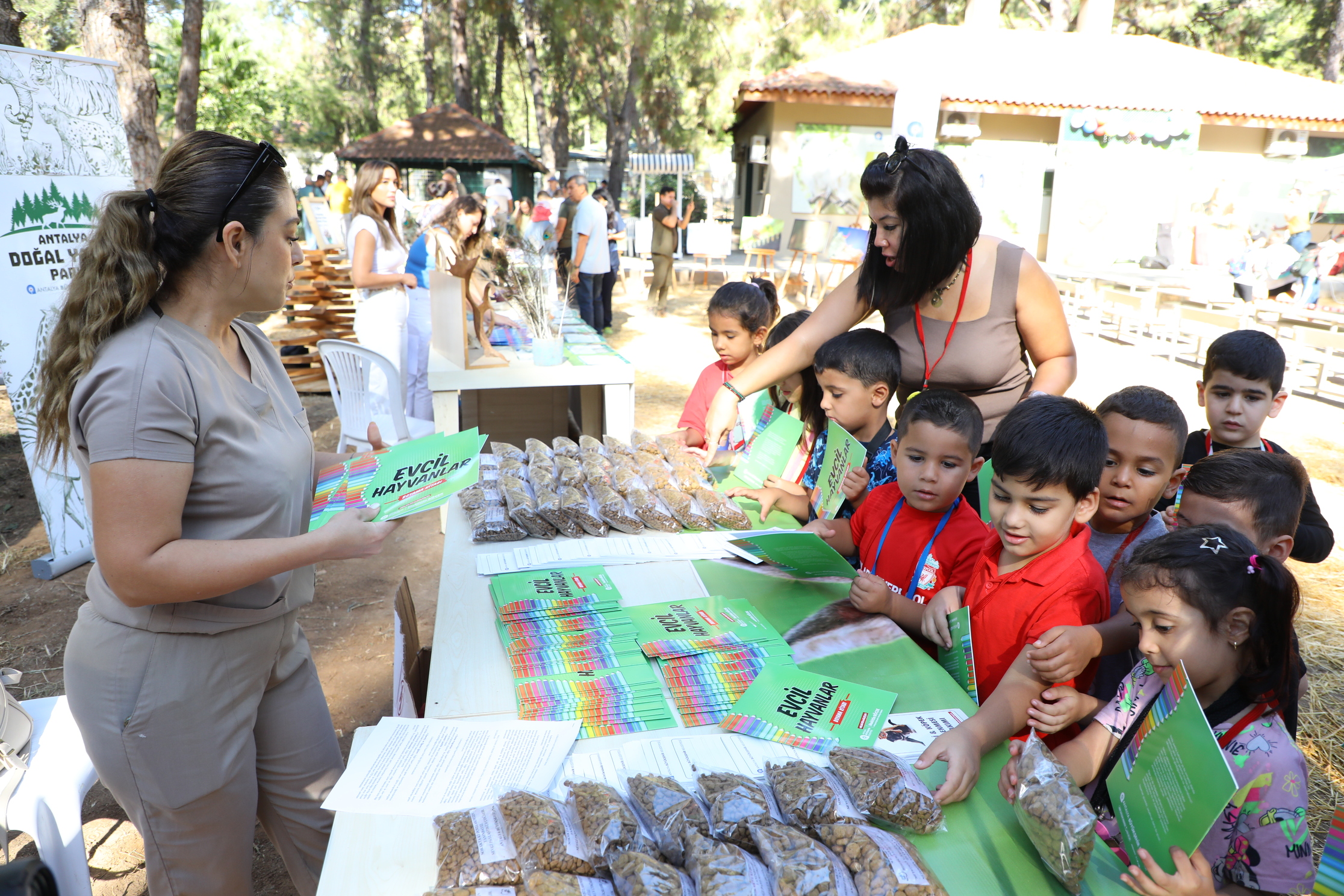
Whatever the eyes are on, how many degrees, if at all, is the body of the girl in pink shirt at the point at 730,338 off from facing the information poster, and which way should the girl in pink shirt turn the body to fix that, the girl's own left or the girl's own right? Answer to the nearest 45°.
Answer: approximately 45° to the girl's own right

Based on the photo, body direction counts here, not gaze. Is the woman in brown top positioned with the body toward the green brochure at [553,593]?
yes

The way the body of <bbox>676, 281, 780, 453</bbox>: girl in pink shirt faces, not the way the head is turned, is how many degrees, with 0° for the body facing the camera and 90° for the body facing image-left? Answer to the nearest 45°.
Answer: approximately 45°

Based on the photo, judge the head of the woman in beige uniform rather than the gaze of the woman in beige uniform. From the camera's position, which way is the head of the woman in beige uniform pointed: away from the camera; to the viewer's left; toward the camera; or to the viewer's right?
to the viewer's right

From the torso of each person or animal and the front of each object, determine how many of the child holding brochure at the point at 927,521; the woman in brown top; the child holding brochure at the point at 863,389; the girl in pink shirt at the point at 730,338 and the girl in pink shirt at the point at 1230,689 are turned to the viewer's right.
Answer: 0

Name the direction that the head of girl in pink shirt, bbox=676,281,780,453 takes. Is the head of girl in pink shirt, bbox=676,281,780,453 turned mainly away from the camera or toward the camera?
toward the camera

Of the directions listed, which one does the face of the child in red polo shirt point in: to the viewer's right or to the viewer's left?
to the viewer's left

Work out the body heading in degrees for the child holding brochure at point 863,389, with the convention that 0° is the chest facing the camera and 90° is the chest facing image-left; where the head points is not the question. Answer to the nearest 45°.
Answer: approximately 45°

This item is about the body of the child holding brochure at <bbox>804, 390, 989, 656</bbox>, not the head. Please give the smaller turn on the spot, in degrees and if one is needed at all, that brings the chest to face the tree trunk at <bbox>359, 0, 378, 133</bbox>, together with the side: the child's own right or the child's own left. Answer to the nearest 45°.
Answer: approximately 90° to the child's own right

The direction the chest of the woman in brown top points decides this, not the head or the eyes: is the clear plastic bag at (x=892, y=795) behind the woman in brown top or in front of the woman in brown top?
in front

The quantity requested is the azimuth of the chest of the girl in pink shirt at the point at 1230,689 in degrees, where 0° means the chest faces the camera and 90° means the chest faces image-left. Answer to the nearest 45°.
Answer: approximately 45°

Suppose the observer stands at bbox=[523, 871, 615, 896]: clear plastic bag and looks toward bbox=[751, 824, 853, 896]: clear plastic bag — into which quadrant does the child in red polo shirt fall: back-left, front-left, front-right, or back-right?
front-left

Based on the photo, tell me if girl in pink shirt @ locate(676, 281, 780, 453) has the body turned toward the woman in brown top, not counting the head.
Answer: no

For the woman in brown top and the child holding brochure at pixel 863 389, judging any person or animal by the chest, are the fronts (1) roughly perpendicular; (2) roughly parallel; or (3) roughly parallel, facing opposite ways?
roughly parallel

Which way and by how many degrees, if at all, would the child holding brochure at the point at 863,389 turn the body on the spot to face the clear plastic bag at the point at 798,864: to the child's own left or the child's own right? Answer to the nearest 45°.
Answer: approximately 45° to the child's own left
